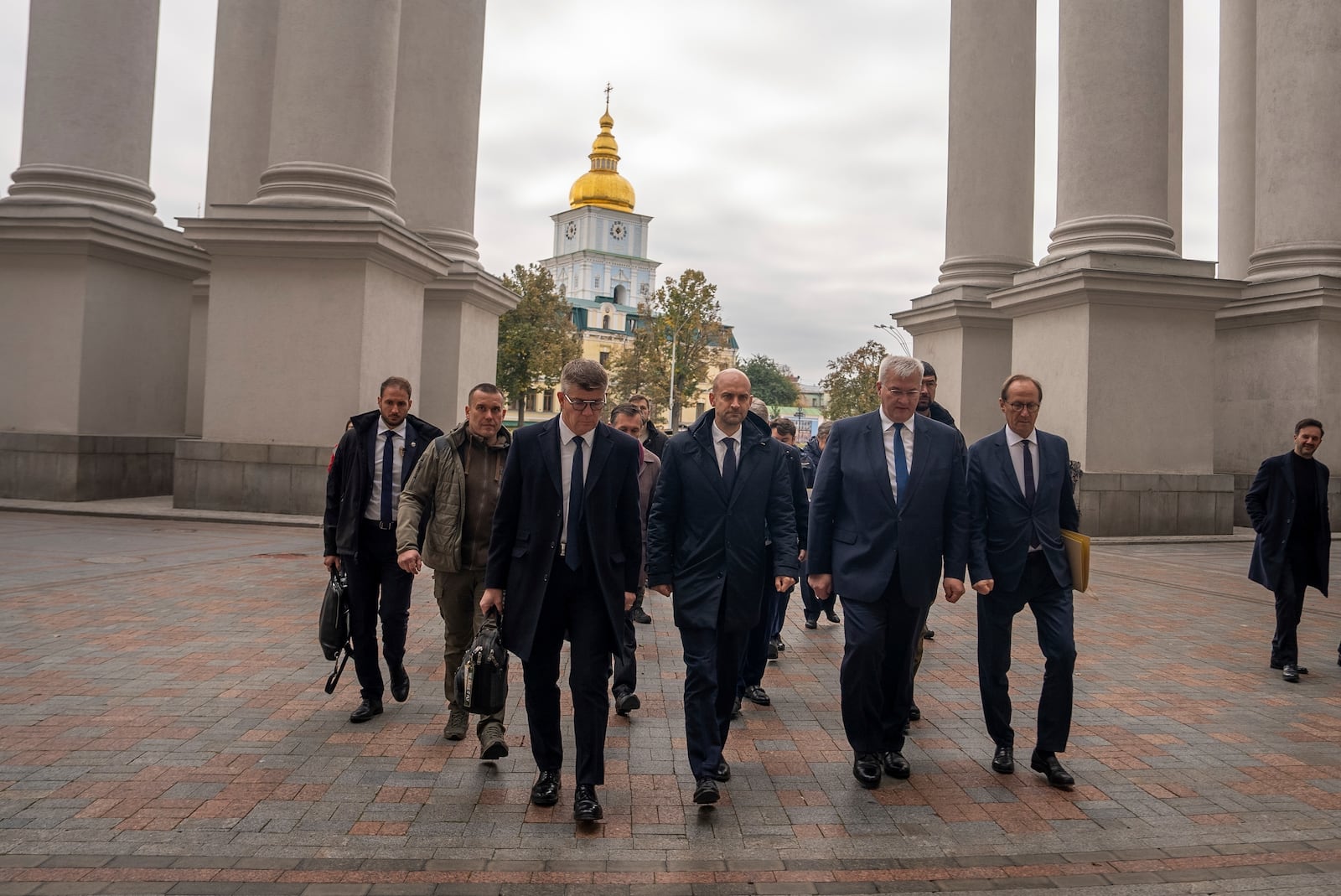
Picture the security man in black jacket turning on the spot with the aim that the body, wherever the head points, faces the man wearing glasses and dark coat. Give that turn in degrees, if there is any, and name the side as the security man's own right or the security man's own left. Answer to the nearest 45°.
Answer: approximately 45° to the security man's own left

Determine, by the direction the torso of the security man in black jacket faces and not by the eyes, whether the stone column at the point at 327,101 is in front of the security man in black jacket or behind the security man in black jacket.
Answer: behind

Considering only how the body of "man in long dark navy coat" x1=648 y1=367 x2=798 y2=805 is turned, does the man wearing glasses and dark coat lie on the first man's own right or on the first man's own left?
on the first man's own right

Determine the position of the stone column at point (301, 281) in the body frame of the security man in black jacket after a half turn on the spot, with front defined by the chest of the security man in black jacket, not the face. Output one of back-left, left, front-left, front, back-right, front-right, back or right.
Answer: front

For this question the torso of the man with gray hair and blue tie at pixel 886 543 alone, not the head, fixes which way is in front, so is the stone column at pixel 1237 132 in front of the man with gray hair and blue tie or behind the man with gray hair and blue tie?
behind

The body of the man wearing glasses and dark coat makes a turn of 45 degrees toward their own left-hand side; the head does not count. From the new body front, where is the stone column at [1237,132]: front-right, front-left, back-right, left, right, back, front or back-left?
left

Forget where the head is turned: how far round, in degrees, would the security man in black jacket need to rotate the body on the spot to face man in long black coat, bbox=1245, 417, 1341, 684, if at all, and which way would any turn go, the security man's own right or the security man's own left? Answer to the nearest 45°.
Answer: approximately 90° to the security man's own left

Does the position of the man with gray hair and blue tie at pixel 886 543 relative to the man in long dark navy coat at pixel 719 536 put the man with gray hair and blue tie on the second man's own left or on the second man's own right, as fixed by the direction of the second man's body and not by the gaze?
on the second man's own left

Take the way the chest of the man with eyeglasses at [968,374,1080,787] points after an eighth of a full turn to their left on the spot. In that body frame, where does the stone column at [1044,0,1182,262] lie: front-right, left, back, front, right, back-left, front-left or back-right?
back-left

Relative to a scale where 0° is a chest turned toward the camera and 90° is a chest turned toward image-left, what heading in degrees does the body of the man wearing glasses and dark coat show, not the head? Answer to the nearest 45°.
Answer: approximately 0°

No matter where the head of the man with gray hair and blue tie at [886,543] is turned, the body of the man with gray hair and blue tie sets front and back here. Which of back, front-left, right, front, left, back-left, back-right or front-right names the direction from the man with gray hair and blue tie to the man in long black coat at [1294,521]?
back-left

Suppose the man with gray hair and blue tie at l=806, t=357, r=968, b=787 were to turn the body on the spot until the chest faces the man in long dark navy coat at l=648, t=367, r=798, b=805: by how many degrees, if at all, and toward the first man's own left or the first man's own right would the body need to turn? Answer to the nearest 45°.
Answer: approximately 90° to the first man's own right
